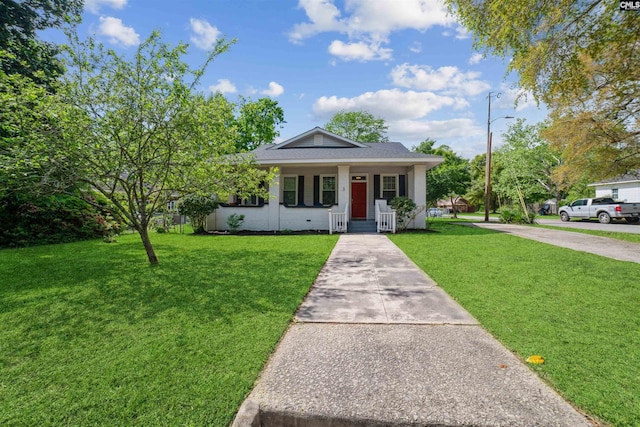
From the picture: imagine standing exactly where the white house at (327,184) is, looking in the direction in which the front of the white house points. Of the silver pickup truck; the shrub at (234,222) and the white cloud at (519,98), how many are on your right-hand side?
1

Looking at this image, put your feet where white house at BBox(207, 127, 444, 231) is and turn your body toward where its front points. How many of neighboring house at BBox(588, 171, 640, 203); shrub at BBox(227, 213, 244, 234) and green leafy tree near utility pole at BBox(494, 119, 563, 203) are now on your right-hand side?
1

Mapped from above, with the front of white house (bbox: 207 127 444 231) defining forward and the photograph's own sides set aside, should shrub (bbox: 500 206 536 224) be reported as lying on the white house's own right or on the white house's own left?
on the white house's own left

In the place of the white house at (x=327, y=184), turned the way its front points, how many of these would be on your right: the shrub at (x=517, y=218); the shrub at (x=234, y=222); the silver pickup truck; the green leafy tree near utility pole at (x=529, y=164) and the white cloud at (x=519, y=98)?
1

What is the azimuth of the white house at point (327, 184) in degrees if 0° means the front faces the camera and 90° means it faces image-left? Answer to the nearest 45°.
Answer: approximately 0°

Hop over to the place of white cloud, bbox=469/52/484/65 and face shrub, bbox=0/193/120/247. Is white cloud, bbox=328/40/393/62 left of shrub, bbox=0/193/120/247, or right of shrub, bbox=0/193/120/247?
right

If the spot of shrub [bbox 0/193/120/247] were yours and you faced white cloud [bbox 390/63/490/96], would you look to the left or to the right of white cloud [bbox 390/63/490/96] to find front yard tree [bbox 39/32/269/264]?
right

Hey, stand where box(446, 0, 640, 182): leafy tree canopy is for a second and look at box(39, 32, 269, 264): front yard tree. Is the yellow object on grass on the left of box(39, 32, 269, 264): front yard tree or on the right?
left

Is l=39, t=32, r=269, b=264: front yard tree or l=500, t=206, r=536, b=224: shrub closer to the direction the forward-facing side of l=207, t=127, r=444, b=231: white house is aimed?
the front yard tree
